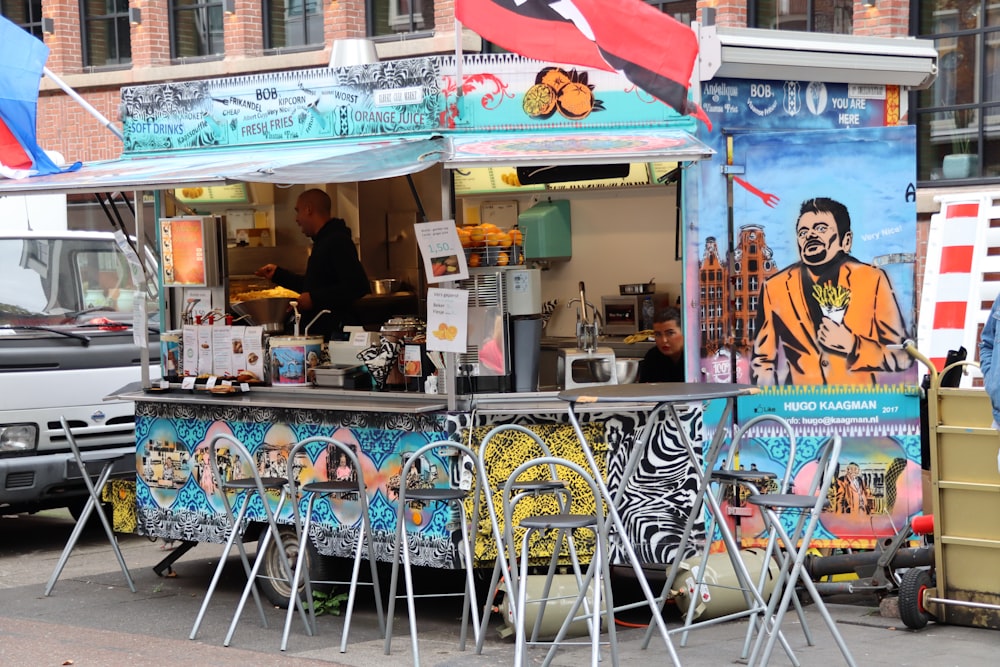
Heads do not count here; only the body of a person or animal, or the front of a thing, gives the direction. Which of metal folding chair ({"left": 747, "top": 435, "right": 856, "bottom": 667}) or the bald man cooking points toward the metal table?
the metal folding chair

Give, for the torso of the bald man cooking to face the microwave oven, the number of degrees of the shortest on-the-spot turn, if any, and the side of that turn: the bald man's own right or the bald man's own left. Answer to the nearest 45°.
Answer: approximately 180°

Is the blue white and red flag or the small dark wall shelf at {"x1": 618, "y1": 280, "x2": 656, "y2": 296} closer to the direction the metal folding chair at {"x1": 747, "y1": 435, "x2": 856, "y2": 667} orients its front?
the blue white and red flag

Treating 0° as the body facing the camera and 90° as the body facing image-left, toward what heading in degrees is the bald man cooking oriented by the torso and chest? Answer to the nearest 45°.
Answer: approximately 90°

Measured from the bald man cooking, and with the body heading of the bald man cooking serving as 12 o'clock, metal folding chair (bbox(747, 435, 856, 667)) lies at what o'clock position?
The metal folding chair is roughly at 8 o'clock from the bald man cooking.

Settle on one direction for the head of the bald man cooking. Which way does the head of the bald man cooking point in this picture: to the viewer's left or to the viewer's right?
to the viewer's left

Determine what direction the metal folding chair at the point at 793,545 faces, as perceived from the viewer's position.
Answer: facing to the left of the viewer
